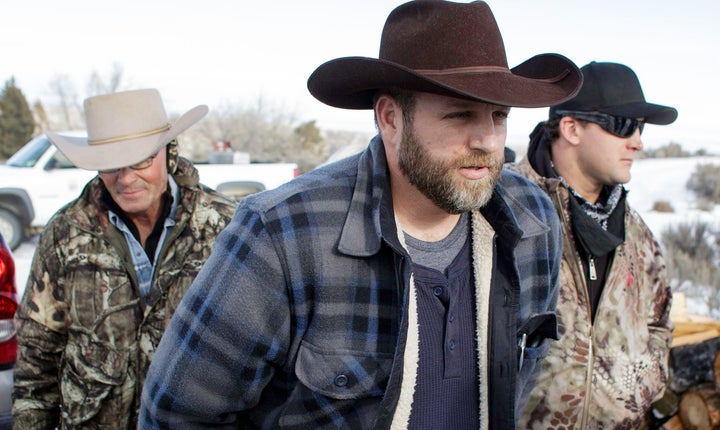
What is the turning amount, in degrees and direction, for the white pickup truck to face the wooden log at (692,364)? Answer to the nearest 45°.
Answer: approximately 90° to its left

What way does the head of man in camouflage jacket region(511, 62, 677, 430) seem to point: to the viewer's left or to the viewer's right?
to the viewer's right

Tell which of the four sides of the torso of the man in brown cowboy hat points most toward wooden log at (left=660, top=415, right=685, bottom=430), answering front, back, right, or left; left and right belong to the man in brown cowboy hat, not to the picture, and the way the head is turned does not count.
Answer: left

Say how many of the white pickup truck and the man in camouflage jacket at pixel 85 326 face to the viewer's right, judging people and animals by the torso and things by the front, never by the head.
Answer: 0

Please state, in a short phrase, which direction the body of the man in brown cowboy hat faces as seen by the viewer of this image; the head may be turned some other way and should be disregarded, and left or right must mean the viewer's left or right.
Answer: facing the viewer and to the right of the viewer

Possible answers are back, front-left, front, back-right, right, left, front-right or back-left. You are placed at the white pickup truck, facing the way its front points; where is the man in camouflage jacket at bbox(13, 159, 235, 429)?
front-left

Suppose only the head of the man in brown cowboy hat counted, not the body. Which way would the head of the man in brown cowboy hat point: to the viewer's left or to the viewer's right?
to the viewer's right

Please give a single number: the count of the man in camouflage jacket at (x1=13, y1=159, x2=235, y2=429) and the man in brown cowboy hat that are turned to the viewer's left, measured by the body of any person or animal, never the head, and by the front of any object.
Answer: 0

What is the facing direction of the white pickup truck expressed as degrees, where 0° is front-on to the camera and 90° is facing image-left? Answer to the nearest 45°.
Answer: approximately 45°

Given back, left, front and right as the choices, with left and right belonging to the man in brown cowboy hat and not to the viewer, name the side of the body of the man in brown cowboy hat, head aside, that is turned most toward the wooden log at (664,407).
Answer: left

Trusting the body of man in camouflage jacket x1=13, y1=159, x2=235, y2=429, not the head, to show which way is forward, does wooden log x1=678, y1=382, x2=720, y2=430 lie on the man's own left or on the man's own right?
on the man's own left

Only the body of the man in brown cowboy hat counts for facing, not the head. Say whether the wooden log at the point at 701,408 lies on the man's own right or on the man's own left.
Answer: on the man's own left

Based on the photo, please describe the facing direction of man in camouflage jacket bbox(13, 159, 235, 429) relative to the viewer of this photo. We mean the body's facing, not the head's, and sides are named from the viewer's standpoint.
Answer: facing the viewer

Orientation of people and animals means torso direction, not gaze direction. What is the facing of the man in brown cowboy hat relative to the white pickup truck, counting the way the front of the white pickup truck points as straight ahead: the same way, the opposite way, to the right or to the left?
to the left

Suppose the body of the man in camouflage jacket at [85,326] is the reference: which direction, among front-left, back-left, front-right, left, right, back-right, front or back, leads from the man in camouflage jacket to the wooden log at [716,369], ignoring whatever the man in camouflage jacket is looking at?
left

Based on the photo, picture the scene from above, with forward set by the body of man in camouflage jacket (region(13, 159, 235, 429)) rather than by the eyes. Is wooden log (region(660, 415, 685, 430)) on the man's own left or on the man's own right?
on the man's own left
